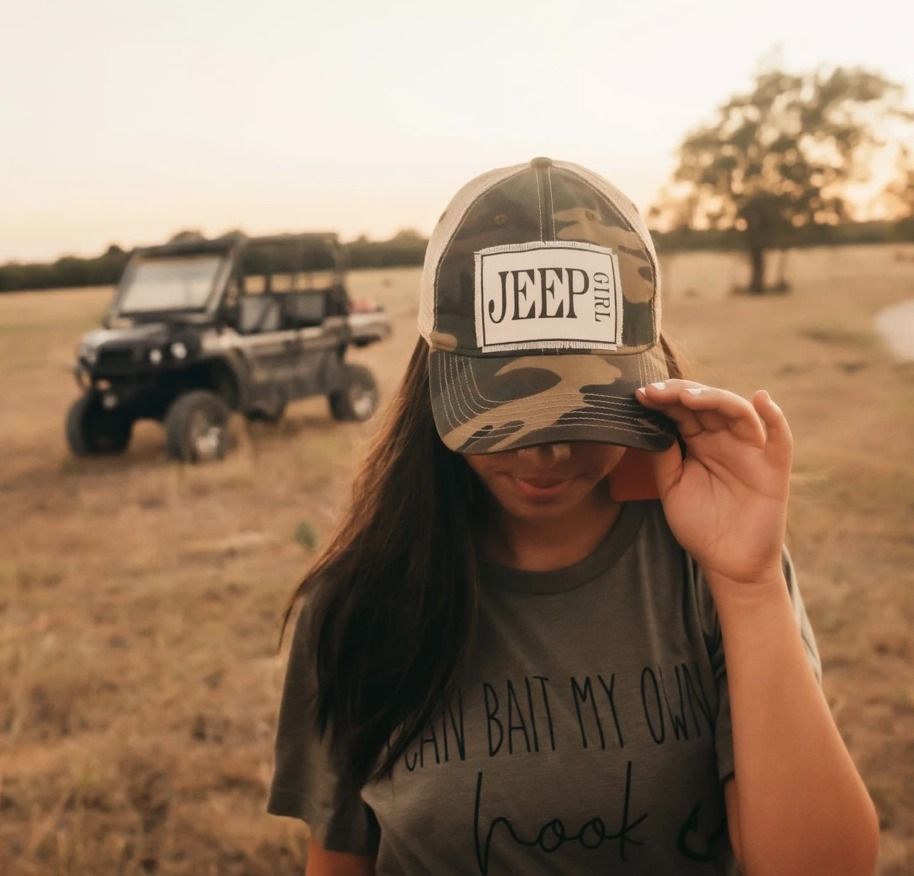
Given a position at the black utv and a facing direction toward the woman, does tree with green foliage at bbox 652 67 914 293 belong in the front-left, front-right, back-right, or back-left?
back-left

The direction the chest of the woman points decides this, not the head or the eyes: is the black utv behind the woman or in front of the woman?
behind

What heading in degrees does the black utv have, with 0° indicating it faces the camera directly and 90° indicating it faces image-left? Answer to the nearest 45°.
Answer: approximately 45°

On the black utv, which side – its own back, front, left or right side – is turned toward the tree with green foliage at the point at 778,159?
back

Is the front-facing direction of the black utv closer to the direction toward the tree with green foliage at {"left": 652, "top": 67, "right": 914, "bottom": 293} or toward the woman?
the woman

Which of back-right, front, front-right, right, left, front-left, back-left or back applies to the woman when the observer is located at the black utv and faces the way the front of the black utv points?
front-left

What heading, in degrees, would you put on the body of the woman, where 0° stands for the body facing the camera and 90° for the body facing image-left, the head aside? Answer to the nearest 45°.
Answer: approximately 0°

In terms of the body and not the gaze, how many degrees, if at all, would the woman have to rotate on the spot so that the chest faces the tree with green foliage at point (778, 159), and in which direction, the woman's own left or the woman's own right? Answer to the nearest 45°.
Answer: approximately 180°
